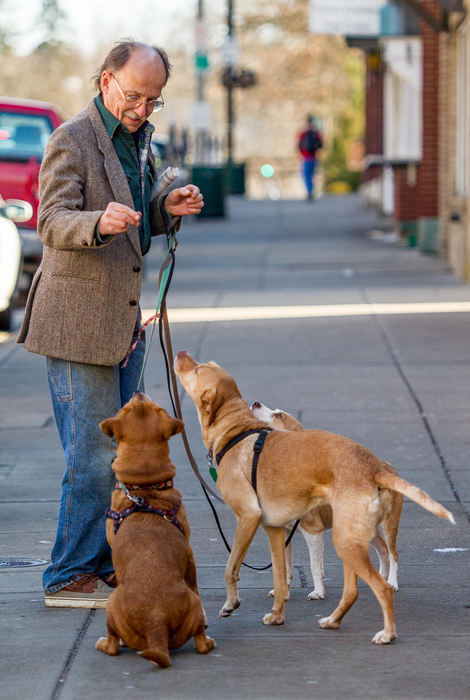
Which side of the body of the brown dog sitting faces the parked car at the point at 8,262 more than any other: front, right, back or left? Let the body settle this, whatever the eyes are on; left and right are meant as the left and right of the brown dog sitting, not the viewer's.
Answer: front

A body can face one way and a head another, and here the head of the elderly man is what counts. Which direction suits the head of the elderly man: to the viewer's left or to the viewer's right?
to the viewer's right

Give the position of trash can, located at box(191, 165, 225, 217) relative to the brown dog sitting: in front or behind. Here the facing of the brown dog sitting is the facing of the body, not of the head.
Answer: in front

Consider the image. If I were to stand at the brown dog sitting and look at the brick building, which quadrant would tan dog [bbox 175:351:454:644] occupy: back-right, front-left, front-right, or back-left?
front-right

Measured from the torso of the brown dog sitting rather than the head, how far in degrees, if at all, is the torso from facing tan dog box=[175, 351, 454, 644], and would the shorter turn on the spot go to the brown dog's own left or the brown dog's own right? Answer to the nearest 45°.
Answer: approximately 45° to the brown dog's own right

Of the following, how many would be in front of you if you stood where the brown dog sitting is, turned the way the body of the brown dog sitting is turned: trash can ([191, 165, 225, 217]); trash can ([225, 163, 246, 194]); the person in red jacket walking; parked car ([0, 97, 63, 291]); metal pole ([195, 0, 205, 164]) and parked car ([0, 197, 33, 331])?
6

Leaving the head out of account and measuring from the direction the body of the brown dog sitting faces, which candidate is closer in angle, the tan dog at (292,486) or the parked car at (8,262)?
the parked car

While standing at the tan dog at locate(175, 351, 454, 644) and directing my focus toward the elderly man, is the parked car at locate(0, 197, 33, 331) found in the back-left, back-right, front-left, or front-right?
front-right

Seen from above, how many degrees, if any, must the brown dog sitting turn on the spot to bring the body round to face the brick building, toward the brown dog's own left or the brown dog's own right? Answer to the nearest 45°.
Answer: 0° — it already faces it

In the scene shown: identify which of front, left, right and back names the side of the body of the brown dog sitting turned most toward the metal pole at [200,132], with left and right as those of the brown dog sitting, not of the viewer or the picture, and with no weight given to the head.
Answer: front

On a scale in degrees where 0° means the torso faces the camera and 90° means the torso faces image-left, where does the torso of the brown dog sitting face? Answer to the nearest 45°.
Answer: approximately 180°

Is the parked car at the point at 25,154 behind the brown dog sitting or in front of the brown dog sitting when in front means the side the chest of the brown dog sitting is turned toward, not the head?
in front
